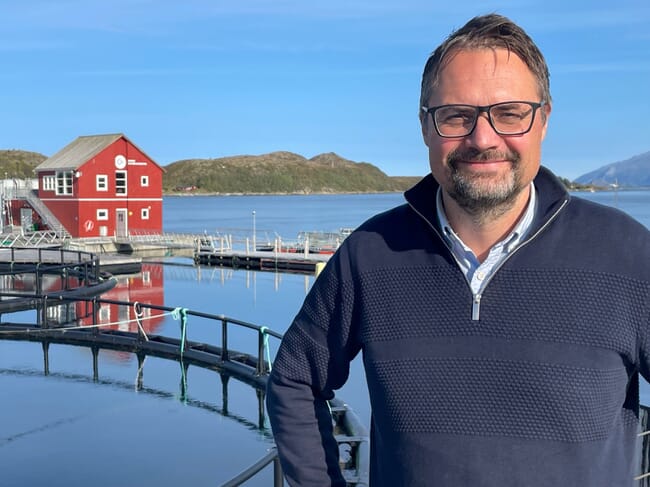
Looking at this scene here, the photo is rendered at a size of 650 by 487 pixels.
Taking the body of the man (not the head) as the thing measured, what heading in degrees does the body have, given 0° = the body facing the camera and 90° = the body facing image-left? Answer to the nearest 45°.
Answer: approximately 0°

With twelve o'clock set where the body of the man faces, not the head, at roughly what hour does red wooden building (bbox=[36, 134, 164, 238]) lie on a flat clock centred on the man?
The red wooden building is roughly at 5 o'clock from the man.

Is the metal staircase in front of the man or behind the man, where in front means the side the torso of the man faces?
behind

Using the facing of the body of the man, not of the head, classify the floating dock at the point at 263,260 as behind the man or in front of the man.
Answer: behind

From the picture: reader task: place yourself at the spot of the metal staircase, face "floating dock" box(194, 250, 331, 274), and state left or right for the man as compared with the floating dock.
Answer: right
